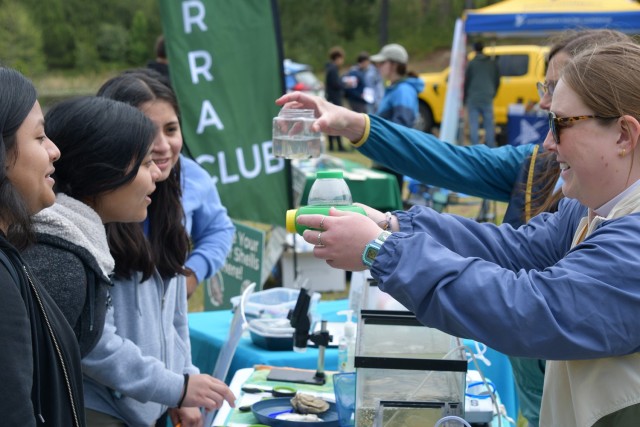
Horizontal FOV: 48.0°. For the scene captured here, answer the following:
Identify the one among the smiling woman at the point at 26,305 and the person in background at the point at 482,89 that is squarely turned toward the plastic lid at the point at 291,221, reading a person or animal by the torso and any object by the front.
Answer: the smiling woman

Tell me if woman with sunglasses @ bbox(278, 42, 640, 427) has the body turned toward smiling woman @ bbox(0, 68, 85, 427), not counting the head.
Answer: yes

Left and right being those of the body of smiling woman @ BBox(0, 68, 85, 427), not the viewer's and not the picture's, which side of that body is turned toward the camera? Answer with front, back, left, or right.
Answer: right

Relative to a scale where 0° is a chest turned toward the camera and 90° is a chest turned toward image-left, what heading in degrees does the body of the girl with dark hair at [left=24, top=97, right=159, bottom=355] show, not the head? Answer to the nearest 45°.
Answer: approximately 270°

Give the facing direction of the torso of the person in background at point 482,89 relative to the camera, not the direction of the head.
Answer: away from the camera

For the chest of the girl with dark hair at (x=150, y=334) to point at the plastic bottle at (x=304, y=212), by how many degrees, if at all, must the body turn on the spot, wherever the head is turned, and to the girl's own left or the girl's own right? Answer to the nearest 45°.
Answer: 0° — they already face it

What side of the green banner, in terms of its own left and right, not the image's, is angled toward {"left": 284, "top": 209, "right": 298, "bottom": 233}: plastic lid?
front

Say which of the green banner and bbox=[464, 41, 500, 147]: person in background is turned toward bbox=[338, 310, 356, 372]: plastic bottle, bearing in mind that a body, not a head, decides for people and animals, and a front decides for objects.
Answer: the green banner

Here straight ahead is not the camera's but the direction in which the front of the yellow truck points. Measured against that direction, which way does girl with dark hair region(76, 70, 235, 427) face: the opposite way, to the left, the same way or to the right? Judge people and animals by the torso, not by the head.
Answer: the opposite way

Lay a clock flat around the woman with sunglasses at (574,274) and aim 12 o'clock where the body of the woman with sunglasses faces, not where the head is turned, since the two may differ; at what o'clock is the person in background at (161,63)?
The person in background is roughly at 2 o'clock from the woman with sunglasses.

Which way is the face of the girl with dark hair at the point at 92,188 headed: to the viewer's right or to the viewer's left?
to the viewer's right

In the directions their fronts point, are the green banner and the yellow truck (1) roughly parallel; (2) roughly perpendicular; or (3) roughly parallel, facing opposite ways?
roughly perpendicular

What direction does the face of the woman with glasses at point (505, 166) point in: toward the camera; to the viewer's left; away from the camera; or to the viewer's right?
to the viewer's left
